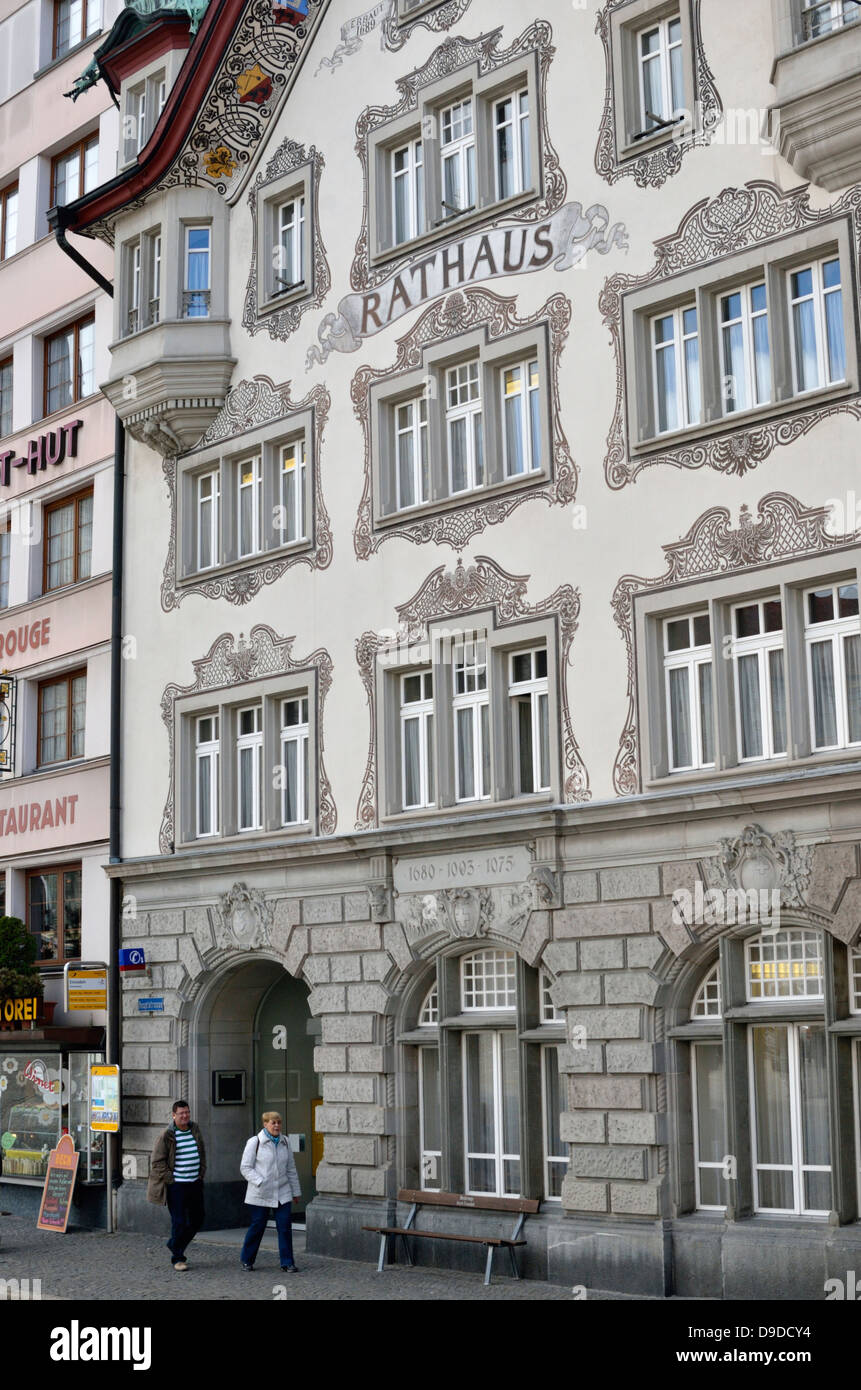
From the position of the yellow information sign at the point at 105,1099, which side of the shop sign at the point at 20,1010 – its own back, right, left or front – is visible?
left

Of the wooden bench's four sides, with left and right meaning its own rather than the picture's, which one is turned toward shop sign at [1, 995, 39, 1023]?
right

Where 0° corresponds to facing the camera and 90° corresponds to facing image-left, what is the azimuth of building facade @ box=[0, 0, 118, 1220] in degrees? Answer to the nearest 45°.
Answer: approximately 45°

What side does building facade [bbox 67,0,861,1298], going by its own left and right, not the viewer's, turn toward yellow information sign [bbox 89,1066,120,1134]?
right

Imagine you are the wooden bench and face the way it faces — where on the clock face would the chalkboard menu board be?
The chalkboard menu board is roughly at 3 o'clock from the wooden bench.

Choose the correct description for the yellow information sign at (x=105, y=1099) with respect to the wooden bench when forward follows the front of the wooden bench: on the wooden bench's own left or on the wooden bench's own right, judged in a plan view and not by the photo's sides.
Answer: on the wooden bench's own right

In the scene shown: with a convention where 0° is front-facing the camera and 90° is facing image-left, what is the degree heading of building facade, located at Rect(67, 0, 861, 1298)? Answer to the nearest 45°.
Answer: approximately 45°

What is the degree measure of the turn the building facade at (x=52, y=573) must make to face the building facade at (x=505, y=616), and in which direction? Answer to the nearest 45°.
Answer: approximately 90° to its left

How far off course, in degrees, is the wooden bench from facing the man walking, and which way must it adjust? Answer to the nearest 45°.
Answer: approximately 45° to its right
